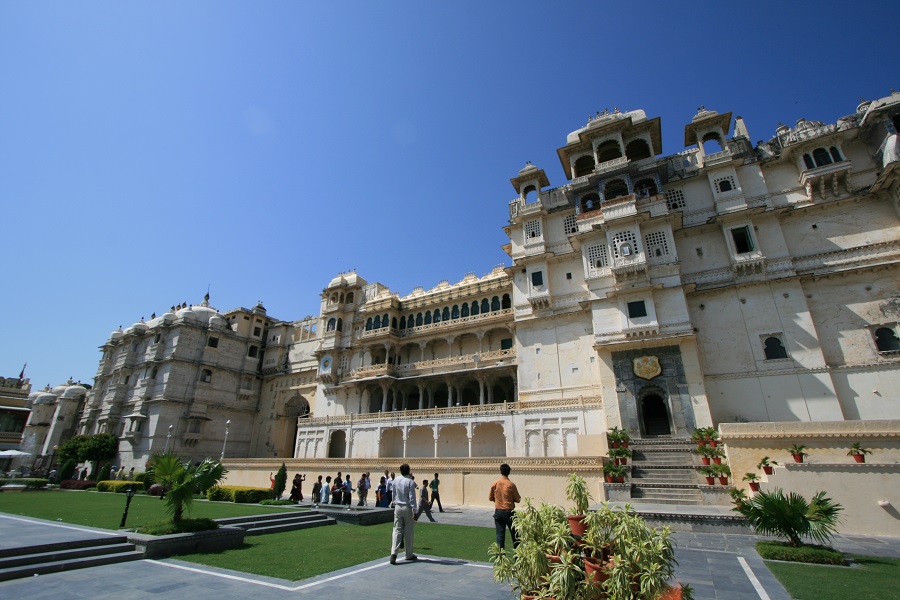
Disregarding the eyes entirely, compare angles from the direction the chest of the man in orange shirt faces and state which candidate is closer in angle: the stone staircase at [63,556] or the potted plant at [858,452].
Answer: the potted plant

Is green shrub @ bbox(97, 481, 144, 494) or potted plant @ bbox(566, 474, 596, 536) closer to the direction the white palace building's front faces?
the potted plant

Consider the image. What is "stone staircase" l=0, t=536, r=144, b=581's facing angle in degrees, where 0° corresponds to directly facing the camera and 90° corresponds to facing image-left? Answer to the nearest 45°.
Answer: approximately 315°

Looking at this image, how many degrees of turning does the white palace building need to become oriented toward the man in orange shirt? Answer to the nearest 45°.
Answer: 0° — it already faces them

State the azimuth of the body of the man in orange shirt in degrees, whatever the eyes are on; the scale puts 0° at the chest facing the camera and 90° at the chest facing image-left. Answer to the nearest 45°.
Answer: approximately 180°

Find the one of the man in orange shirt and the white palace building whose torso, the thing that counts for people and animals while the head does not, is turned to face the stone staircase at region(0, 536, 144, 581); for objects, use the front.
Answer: the white palace building

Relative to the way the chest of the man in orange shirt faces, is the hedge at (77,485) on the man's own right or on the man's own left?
on the man's own left
